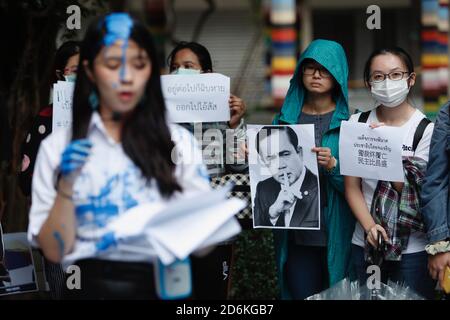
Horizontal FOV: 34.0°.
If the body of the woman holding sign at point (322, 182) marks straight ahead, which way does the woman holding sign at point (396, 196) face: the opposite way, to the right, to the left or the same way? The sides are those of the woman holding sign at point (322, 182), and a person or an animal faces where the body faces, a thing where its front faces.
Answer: the same way

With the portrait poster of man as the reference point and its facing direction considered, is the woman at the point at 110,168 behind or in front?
in front

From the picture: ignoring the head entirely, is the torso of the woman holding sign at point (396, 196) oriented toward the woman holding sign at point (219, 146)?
no

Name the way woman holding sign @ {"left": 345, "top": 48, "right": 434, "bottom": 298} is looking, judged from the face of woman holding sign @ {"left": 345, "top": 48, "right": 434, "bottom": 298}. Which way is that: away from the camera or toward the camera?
toward the camera

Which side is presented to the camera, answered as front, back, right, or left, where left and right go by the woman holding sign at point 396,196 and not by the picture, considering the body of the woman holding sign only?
front

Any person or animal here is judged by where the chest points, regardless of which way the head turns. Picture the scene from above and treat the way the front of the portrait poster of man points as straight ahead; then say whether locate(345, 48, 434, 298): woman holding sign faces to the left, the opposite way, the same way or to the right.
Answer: the same way

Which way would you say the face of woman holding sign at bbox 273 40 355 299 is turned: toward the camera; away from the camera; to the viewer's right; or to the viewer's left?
toward the camera

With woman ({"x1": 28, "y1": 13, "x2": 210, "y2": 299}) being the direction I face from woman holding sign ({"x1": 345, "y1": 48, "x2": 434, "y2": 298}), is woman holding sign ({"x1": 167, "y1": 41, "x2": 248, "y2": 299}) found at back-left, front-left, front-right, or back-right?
front-right

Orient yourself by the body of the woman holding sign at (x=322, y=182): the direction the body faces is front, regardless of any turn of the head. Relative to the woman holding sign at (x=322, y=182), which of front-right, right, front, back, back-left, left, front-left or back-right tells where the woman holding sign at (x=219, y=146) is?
right

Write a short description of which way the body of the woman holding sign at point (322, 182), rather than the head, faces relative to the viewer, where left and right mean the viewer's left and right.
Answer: facing the viewer

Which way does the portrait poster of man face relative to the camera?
toward the camera

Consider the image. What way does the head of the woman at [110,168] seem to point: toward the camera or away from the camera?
toward the camera

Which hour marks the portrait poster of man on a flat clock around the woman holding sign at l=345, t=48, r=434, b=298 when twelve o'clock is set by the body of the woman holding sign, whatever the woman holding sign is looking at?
The portrait poster of man is roughly at 3 o'clock from the woman holding sign.
